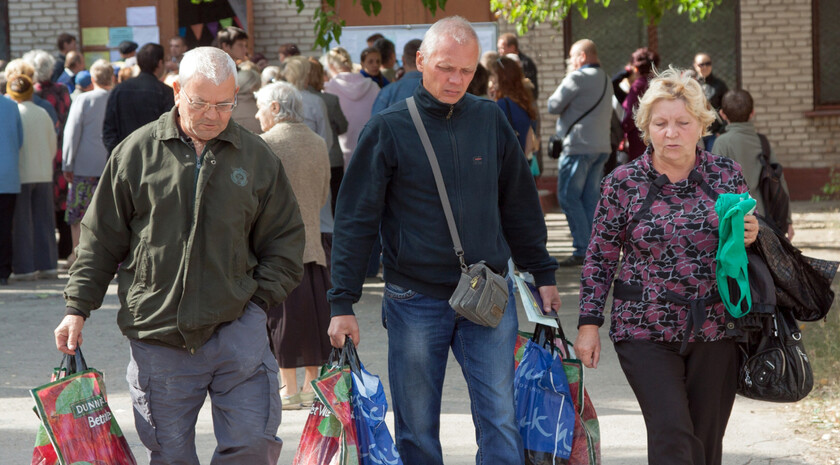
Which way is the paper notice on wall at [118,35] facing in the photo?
toward the camera

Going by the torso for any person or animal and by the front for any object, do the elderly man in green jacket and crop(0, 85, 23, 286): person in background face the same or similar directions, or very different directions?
very different directions

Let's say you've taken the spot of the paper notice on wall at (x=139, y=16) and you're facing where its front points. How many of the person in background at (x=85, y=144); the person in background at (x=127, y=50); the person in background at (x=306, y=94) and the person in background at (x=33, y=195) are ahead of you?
4

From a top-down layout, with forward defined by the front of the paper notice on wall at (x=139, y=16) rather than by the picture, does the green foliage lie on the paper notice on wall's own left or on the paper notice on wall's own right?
on the paper notice on wall's own left

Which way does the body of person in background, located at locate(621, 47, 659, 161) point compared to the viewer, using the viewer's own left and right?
facing to the left of the viewer

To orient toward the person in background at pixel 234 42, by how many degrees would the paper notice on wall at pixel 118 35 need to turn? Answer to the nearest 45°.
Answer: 0° — it already faces them

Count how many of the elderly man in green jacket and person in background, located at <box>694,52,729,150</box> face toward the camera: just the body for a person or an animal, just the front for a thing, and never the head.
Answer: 2

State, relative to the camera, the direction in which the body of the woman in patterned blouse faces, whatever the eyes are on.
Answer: toward the camera

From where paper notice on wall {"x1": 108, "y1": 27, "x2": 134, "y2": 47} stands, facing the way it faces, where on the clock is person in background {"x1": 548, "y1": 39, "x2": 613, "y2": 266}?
The person in background is roughly at 11 o'clock from the paper notice on wall.

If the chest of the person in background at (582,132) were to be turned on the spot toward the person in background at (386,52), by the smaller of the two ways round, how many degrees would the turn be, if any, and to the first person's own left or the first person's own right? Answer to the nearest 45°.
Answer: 0° — they already face them

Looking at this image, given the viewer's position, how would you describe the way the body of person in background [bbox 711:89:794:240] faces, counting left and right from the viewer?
facing away from the viewer

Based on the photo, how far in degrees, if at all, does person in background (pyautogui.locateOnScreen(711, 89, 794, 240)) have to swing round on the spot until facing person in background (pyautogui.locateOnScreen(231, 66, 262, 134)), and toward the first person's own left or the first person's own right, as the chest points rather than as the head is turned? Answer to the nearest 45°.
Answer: approximately 90° to the first person's own left

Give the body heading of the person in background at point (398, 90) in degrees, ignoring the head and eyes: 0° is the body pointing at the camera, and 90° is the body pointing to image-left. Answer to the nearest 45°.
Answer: approximately 180°

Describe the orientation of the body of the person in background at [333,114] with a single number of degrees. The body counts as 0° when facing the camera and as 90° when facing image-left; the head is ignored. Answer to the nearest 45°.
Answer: approximately 180°

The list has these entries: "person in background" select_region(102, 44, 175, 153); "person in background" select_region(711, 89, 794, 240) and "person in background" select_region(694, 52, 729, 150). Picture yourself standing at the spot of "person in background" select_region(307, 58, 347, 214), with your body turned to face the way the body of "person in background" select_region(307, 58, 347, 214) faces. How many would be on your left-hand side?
1
